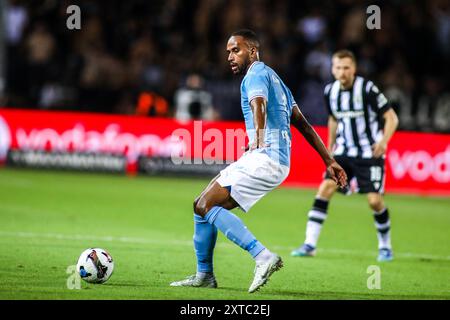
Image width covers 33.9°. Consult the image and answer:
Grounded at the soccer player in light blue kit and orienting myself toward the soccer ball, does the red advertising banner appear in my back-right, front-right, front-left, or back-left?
front-right

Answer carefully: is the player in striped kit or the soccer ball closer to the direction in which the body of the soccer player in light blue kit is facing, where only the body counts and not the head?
the soccer ball

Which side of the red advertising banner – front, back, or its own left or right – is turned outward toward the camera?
front

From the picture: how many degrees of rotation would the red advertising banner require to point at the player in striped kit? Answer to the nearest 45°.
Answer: approximately 45° to its left

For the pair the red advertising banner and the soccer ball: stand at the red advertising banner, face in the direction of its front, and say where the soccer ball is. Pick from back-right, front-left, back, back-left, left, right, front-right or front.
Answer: front

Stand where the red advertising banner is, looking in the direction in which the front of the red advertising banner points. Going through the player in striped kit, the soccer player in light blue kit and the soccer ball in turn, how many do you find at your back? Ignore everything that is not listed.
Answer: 0

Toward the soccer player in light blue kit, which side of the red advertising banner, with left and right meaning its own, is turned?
front

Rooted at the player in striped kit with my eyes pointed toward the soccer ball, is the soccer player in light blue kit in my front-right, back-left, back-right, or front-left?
front-left

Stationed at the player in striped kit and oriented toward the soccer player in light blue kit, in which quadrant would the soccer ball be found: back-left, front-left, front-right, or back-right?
front-right

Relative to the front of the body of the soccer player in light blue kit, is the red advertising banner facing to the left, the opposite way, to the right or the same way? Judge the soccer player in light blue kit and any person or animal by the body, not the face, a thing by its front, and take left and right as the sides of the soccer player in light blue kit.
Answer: to the left

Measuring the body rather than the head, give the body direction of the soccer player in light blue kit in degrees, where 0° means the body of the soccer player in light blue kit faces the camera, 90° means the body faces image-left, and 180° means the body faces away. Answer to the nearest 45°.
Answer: approximately 90°

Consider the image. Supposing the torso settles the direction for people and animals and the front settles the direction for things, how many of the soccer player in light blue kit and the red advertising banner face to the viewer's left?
1

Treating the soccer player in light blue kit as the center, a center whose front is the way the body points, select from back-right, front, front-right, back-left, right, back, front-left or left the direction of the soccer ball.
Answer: front

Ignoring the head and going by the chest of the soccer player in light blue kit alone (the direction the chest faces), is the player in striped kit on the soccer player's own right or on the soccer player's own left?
on the soccer player's own right

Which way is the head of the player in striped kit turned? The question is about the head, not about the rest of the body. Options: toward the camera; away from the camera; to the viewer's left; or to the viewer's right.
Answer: toward the camera
